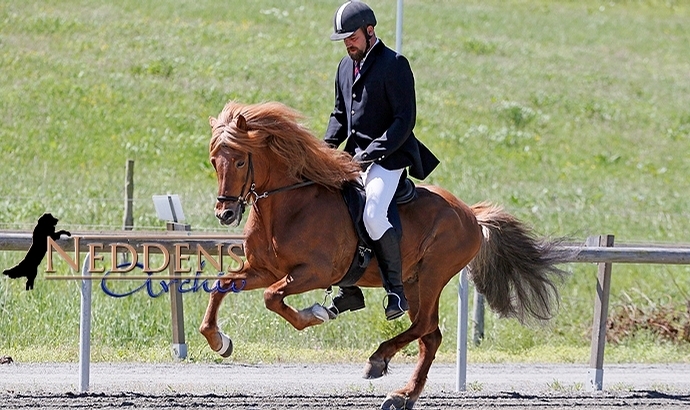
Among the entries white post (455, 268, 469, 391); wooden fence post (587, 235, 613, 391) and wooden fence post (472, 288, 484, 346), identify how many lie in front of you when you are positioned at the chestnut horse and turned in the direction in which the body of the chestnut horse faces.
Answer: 0

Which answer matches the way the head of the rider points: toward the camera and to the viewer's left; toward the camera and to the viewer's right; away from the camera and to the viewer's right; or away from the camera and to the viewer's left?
toward the camera and to the viewer's left

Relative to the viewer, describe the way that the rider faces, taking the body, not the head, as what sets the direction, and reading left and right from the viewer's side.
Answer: facing the viewer and to the left of the viewer

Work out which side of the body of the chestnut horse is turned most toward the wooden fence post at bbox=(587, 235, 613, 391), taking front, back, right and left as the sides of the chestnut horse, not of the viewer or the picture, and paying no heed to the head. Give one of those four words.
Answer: back

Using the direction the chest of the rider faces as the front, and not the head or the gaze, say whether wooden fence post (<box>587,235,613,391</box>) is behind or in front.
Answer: behind

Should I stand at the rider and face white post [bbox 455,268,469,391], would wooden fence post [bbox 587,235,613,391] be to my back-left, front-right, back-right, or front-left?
front-right

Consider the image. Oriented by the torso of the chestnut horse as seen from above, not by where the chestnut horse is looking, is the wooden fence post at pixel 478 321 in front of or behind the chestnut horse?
behind

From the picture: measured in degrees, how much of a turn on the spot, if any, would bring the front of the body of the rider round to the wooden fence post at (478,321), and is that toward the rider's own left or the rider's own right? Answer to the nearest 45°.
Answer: approximately 135° to the rider's own right

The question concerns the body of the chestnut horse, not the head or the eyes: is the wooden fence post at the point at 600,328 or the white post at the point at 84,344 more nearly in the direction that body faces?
the white post
